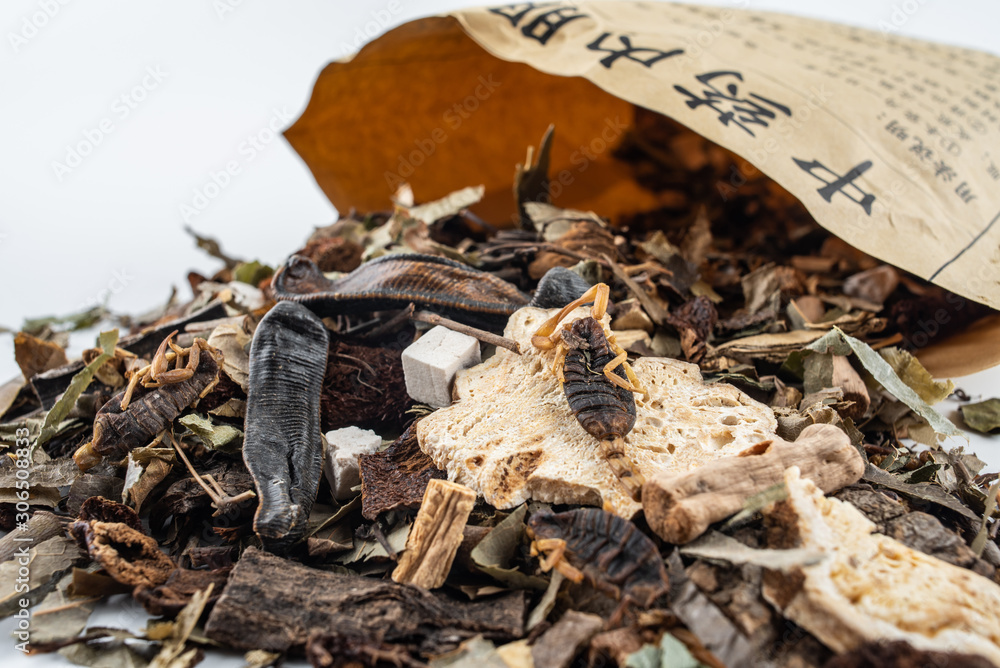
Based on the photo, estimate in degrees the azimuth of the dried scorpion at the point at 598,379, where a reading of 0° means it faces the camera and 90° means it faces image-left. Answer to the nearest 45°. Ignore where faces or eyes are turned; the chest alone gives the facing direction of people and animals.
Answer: approximately 180°

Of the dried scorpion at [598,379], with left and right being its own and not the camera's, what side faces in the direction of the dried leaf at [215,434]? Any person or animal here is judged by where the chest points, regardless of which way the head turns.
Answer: left

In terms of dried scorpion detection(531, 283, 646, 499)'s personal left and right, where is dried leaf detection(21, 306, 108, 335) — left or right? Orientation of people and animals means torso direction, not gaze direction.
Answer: on its left
